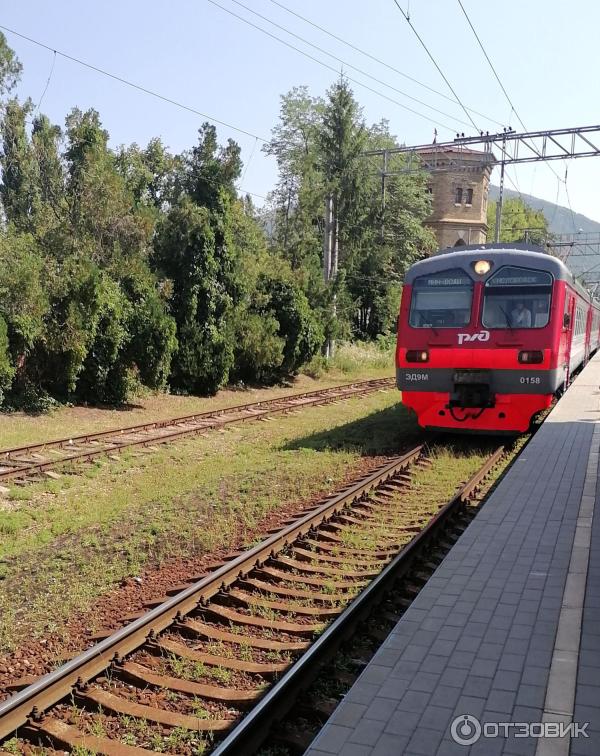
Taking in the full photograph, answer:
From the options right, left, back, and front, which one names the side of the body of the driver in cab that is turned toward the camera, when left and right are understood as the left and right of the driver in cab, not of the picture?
front

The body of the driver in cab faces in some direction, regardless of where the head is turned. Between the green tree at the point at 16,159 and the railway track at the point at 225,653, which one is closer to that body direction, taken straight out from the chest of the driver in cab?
the railway track

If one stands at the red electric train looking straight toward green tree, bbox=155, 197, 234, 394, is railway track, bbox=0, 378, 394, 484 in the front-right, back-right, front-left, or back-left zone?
front-left

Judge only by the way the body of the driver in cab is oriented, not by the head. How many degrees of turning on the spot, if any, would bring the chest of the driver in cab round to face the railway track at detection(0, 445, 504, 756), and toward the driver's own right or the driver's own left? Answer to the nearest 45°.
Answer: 0° — they already face it

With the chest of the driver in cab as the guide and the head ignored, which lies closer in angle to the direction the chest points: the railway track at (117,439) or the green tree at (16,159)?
the railway track

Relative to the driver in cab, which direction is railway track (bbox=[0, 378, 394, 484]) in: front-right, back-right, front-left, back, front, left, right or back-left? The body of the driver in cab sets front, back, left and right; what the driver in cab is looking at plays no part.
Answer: right

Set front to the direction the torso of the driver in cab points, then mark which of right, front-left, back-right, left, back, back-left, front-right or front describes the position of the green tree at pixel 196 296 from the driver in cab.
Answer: back-right

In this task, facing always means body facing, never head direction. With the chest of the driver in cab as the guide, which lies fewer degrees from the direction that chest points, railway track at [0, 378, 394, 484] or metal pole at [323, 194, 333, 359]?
the railway track

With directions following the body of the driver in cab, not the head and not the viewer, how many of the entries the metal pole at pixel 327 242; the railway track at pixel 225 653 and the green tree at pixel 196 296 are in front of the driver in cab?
1
